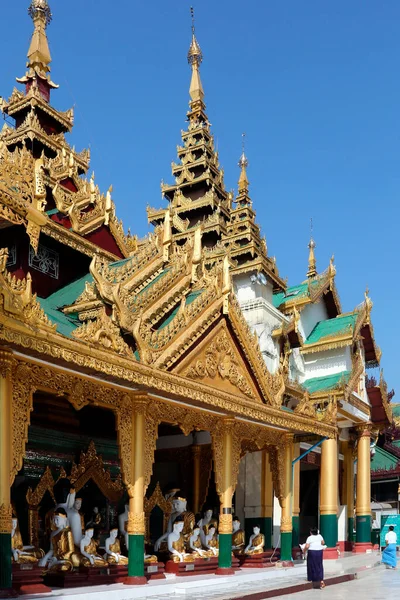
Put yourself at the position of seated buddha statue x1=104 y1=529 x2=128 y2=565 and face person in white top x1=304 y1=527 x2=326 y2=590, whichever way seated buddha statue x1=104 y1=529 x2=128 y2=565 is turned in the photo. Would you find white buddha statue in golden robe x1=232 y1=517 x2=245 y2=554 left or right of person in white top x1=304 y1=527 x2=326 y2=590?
left

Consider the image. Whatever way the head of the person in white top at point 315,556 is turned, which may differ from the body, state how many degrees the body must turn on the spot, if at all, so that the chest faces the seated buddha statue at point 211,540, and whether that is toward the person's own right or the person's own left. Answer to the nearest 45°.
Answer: approximately 45° to the person's own left

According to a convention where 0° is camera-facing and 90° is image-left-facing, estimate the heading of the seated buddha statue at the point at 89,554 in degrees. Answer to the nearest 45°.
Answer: approximately 315°

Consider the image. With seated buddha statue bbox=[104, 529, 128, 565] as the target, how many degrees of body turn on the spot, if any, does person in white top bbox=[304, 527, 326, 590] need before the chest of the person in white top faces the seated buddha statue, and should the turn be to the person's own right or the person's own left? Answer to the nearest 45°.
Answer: approximately 135° to the person's own left

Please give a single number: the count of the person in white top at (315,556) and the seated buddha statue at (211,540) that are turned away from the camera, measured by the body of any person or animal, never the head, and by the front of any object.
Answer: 1

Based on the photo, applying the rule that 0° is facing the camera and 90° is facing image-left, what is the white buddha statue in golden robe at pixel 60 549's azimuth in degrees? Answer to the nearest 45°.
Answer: approximately 315°

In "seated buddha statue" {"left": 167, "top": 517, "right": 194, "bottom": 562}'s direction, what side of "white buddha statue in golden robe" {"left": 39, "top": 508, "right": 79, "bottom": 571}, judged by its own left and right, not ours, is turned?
left

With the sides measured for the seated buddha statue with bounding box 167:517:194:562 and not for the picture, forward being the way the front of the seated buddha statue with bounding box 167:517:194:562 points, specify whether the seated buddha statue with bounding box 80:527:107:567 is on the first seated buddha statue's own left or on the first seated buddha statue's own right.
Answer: on the first seated buddha statue's own right

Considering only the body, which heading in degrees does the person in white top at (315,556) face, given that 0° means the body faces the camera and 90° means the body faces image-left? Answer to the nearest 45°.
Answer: approximately 180°
